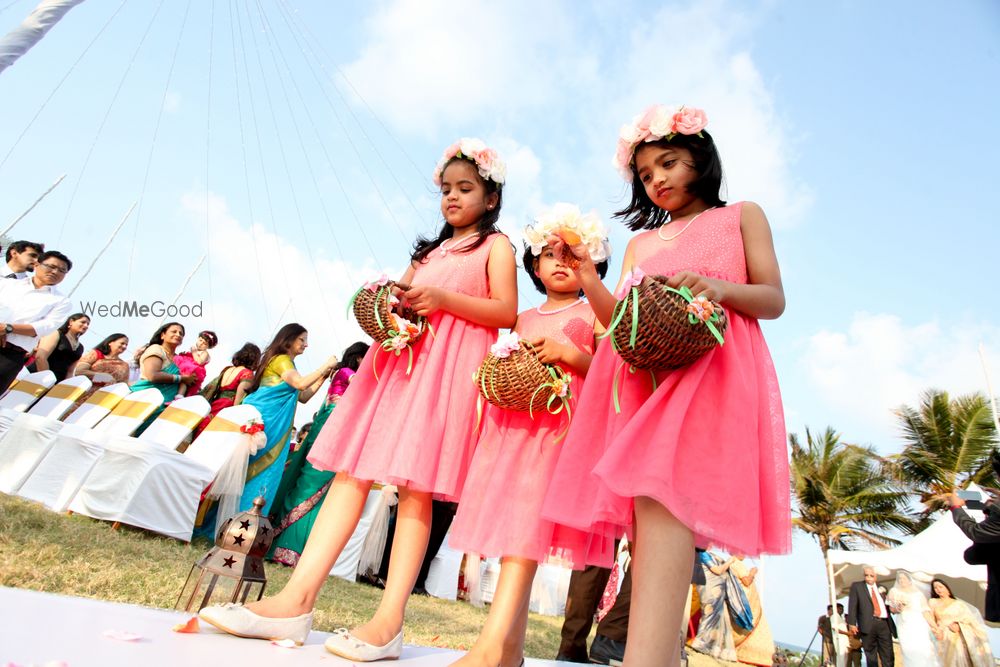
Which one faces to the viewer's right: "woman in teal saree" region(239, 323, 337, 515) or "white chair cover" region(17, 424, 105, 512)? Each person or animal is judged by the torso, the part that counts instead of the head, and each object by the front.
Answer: the woman in teal saree

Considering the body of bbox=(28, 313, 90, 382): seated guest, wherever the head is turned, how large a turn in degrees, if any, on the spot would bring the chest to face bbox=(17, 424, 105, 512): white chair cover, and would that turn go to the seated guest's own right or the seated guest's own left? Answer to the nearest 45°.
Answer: approximately 45° to the seated guest's own right

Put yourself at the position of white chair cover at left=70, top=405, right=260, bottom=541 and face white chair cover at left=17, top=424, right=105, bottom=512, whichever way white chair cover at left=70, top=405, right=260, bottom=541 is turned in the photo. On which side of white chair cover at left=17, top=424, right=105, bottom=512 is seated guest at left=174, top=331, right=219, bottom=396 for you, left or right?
right

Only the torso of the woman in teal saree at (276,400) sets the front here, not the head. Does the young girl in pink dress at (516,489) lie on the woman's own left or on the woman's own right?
on the woman's own right

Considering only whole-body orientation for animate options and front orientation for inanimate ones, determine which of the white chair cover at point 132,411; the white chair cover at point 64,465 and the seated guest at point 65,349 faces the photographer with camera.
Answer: the seated guest

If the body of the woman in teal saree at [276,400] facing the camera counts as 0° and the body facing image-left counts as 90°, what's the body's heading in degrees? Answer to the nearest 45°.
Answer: approximately 270°

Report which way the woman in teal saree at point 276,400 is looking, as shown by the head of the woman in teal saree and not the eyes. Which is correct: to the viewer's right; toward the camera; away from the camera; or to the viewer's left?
to the viewer's right

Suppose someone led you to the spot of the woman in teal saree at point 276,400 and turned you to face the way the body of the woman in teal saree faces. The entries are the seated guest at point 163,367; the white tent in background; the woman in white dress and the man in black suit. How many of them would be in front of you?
3
